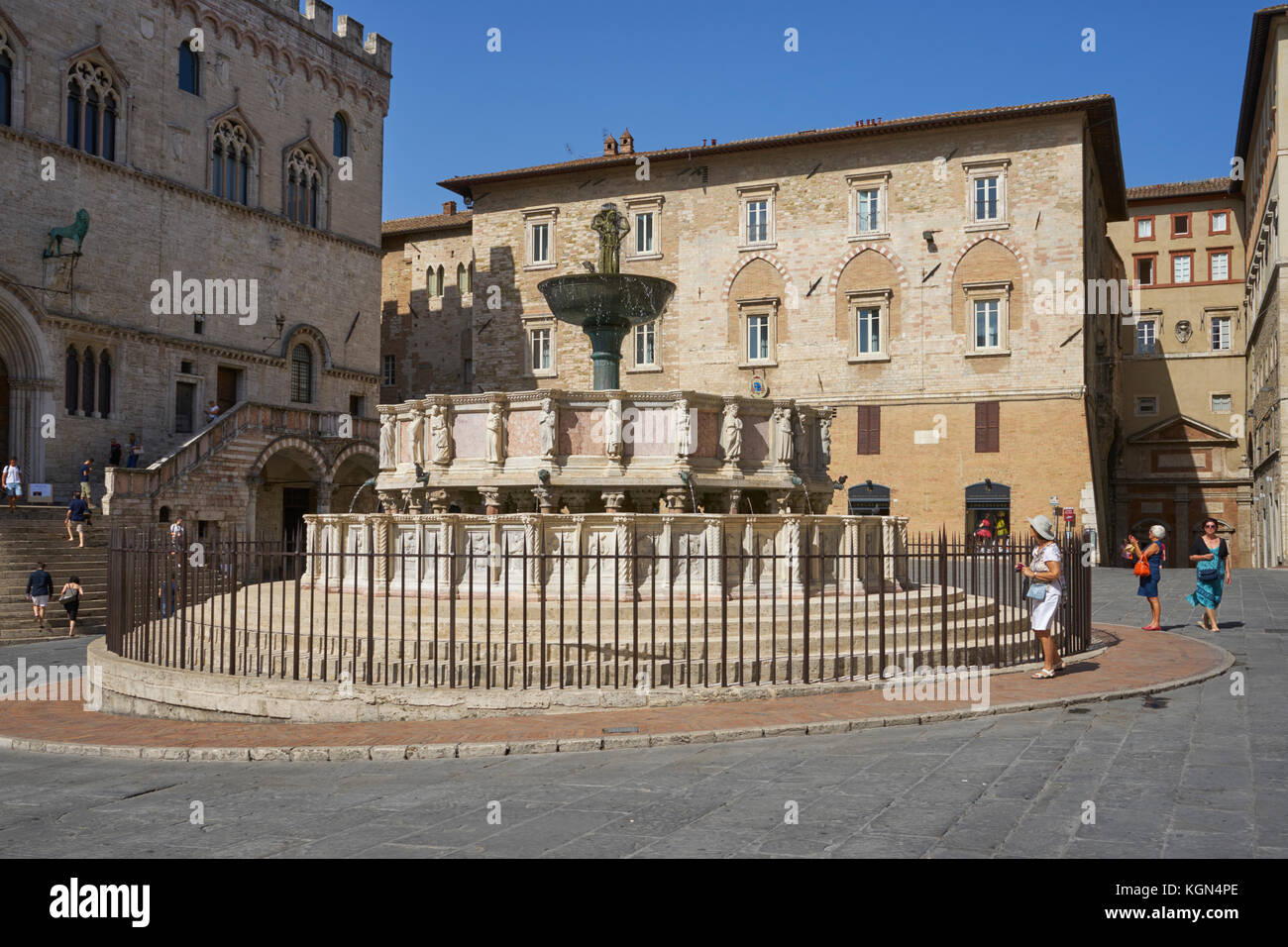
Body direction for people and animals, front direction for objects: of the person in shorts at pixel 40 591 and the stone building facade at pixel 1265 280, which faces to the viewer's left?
the stone building facade

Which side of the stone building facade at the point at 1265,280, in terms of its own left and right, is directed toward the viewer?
left

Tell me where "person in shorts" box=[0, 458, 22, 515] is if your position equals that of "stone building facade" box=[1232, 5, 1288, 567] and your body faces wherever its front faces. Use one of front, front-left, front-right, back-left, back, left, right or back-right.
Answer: front-left

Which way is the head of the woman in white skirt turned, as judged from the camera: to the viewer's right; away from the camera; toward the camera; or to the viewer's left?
to the viewer's left

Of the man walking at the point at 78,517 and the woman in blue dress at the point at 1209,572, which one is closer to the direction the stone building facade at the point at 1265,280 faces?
the man walking

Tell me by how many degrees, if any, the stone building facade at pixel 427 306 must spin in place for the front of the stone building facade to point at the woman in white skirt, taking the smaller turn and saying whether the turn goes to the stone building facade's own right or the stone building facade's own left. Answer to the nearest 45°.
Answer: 0° — it already faces them

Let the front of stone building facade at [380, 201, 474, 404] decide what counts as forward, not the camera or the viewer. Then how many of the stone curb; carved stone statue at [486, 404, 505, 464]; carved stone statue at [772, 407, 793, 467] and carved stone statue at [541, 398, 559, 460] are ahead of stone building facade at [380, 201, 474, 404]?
4

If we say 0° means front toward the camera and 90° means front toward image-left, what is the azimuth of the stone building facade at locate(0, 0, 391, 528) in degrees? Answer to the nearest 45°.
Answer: approximately 315°

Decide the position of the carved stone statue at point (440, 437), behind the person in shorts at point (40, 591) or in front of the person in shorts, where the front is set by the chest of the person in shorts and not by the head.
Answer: behind

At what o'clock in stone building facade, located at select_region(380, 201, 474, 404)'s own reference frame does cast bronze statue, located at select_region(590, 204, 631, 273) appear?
The cast bronze statue is roughly at 12 o'clock from the stone building facade.
